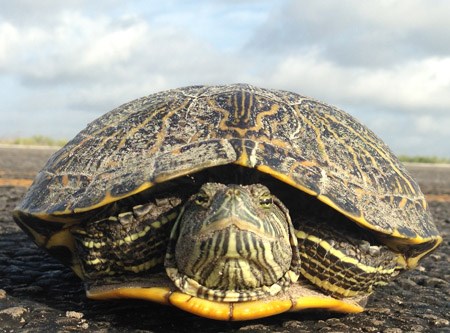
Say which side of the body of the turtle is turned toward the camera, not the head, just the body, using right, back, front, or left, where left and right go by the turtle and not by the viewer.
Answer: front
